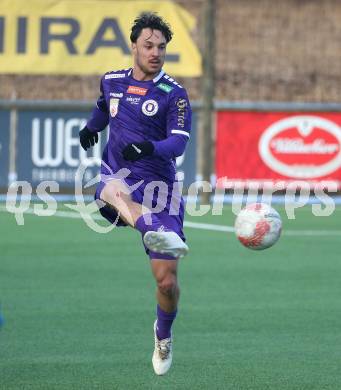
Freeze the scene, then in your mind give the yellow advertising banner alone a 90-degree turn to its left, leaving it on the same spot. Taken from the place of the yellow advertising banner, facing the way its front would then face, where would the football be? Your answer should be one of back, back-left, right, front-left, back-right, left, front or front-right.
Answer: right

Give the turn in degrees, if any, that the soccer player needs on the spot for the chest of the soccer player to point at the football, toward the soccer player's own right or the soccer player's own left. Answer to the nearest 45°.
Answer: approximately 90° to the soccer player's own left

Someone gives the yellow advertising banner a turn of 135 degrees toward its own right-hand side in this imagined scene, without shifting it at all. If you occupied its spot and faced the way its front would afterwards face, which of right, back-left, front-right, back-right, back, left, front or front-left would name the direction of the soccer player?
back-left

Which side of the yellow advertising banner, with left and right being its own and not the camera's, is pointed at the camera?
front

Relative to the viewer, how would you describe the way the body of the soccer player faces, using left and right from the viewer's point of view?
facing the viewer

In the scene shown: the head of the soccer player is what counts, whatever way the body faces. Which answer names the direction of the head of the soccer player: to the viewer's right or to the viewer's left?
to the viewer's right
